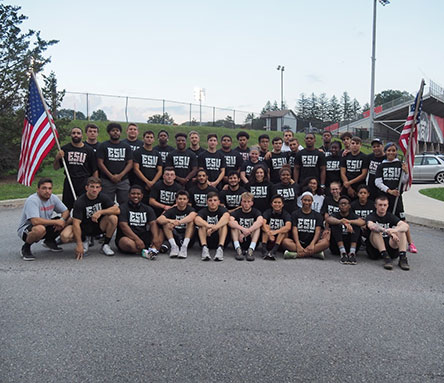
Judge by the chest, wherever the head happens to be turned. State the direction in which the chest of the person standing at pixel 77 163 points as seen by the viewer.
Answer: toward the camera

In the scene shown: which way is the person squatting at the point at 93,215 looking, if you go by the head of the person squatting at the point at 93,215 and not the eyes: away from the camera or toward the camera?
toward the camera

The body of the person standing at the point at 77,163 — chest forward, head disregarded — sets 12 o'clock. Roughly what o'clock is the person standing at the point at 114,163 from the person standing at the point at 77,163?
the person standing at the point at 114,163 is roughly at 9 o'clock from the person standing at the point at 77,163.

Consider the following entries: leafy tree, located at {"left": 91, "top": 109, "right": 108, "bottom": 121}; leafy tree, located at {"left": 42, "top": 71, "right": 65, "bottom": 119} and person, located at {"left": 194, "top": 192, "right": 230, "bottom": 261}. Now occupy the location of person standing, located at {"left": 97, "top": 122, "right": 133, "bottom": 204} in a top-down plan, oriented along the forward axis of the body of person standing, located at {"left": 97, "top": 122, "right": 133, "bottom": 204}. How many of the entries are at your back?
2

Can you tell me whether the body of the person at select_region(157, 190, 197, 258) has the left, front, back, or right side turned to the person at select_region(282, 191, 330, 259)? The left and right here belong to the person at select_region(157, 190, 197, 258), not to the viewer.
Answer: left

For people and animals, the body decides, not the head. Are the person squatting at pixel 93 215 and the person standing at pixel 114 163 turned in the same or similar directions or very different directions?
same or similar directions

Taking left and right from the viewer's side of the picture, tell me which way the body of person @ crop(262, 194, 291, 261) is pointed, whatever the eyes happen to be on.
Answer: facing the viewer

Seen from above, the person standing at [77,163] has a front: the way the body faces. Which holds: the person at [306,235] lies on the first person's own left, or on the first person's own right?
on the first person's own left

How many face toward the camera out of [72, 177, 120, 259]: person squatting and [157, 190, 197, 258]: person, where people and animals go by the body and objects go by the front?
2

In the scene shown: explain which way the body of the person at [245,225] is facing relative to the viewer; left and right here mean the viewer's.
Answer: facing the viewer

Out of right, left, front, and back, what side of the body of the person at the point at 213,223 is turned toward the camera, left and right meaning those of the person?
front

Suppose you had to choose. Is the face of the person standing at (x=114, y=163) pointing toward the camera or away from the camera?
toward the camera

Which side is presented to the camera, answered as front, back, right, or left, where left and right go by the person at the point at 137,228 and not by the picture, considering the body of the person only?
front

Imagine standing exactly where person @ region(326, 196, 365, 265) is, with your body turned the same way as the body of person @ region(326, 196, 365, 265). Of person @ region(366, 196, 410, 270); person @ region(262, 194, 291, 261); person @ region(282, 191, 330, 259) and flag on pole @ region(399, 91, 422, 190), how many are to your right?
2

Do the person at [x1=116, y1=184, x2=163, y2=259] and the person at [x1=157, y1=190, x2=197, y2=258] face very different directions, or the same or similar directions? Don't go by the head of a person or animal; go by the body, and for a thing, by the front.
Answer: same or similar directions

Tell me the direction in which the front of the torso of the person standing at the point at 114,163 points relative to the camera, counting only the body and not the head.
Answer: toward the camera

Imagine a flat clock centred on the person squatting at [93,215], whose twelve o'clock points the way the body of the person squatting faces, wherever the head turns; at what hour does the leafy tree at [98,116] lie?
The leafy tree is roughly at 6 o'clock from the person squatting.

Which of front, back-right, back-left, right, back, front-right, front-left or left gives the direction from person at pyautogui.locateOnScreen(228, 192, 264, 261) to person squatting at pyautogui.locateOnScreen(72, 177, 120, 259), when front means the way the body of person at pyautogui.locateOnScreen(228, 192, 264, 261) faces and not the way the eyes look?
right
